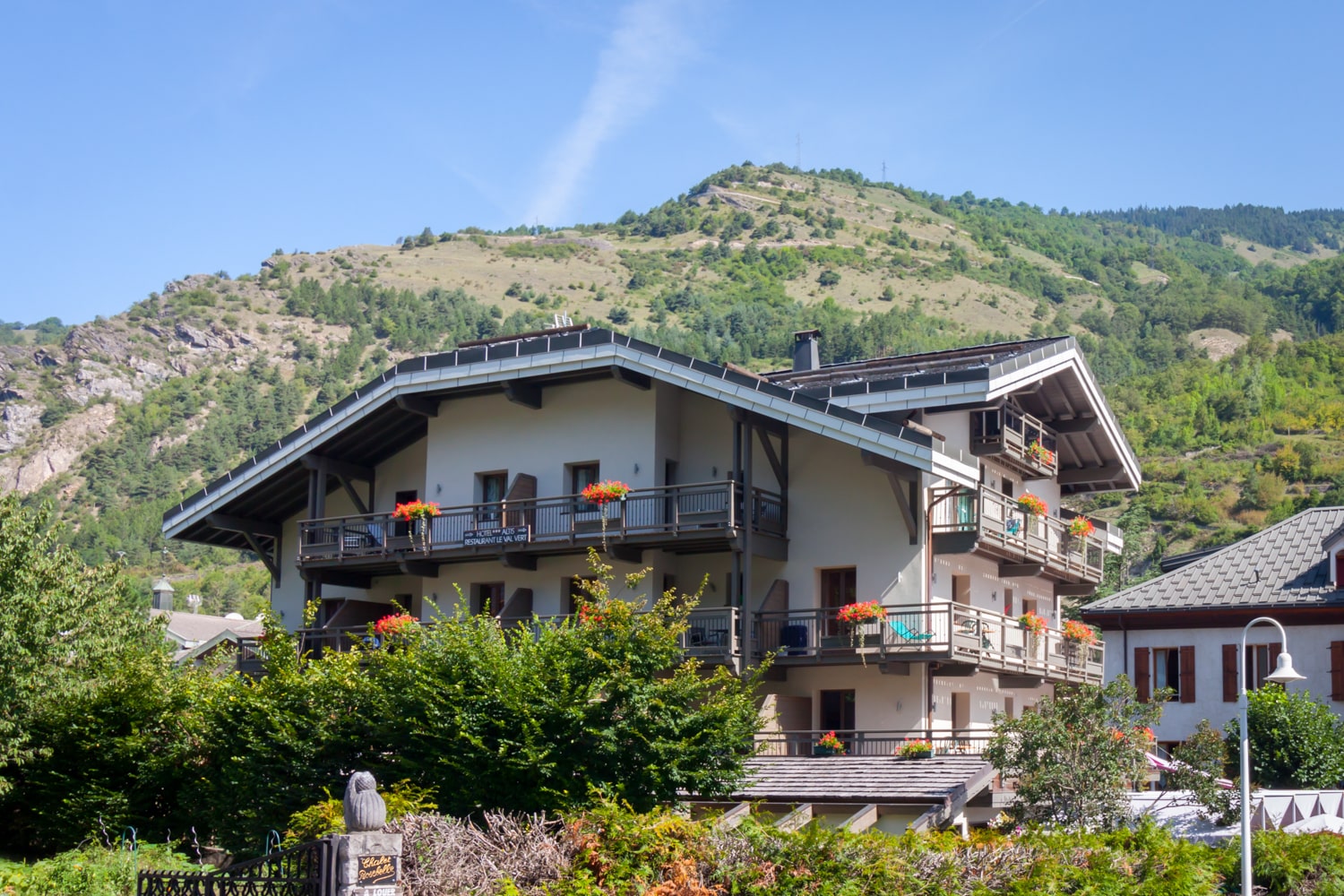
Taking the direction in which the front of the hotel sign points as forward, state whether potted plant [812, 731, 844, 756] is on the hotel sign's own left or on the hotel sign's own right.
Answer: on the hotel sign's own left

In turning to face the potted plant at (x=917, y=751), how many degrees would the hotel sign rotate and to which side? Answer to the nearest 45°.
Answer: approximately 45° to its left

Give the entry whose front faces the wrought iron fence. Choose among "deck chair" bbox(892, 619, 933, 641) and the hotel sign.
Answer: the hotel sign

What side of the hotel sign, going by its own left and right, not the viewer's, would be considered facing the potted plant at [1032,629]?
left

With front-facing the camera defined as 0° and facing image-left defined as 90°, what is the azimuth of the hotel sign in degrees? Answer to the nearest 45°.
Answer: approximately 0°

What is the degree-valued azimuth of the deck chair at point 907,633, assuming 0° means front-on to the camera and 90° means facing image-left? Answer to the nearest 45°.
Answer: approximately 270°

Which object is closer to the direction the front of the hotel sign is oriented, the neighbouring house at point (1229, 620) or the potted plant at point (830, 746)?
the potted plant

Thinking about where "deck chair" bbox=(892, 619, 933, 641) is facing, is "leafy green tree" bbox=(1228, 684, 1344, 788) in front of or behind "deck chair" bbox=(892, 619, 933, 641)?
in front

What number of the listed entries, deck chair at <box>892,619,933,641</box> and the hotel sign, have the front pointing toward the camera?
1

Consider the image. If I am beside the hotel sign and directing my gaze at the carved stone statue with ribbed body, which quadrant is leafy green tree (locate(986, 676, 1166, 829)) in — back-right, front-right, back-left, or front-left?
front-left

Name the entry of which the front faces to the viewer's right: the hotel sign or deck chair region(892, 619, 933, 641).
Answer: the deck chair

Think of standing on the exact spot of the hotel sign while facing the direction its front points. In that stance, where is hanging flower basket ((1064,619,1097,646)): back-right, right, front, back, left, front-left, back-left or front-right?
left

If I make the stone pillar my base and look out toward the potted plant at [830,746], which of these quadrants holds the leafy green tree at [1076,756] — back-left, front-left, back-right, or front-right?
front-right

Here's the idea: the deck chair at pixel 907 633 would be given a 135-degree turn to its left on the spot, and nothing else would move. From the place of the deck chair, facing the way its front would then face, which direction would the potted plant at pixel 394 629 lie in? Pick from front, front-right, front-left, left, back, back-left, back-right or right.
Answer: front-left

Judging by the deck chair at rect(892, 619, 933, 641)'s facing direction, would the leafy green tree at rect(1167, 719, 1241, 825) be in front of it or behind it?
in front

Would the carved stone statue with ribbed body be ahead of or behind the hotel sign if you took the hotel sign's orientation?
ahead
